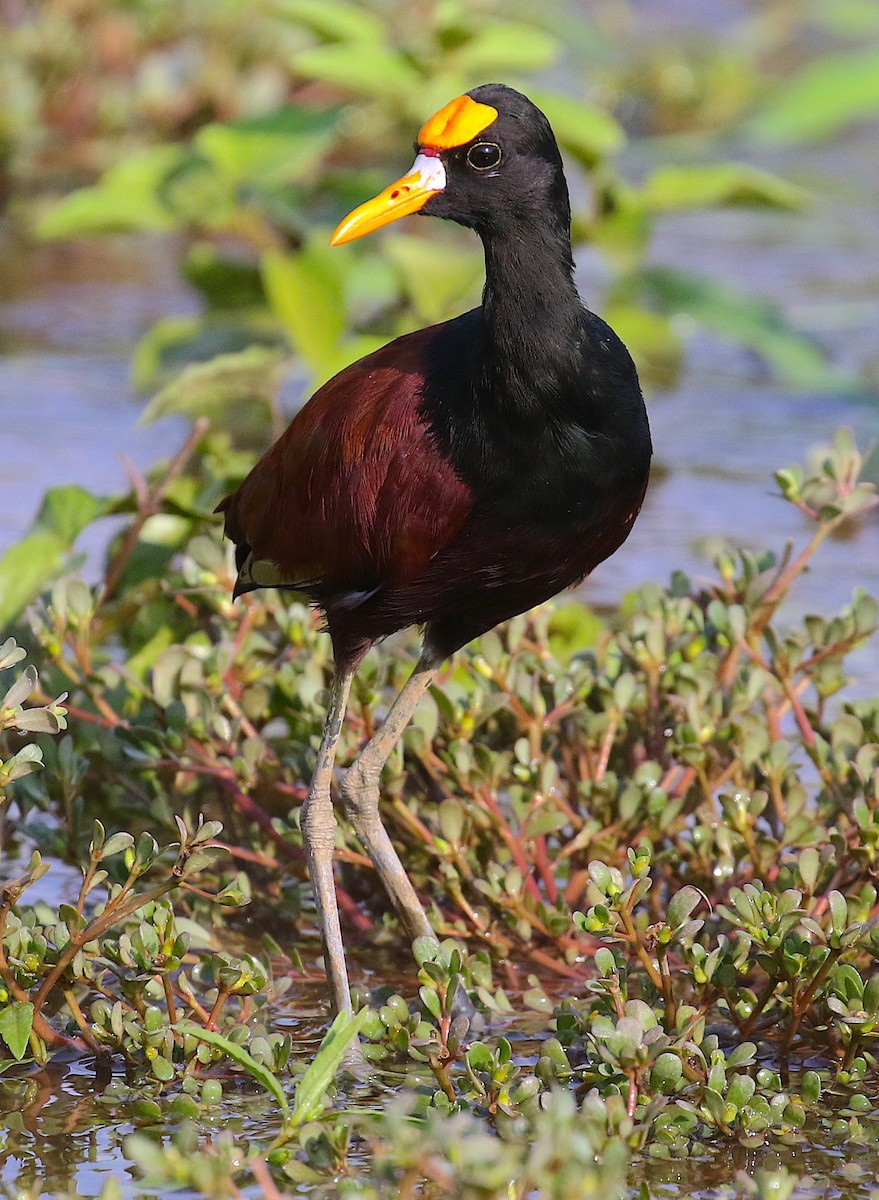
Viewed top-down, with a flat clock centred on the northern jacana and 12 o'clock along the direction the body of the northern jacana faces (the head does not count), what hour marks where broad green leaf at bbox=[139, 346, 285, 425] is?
The broad green leaf is roughly at 7 o'clock from the northern jacana.

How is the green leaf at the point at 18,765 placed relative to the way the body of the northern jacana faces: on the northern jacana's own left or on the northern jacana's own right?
on the northern jacana's own right

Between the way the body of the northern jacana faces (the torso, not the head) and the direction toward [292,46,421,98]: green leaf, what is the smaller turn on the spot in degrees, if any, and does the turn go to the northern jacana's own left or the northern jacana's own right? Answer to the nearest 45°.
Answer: approximately 135° to the northern jacana's own left

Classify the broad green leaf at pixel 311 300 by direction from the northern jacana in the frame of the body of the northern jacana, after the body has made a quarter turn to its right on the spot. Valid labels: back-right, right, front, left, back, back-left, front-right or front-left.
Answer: back-right

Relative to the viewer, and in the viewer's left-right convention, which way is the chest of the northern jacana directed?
facing the viewer and to the right of the viewer

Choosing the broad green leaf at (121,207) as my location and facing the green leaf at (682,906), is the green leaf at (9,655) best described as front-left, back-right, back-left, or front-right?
front-right

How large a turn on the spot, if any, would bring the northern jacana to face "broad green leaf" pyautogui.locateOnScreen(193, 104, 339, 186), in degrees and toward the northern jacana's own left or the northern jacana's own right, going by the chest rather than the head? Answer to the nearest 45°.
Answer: approximately 135° to the northern jacana's own left

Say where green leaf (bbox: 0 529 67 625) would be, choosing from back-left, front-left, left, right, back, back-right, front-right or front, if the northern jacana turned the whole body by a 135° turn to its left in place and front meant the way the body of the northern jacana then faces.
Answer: front-left

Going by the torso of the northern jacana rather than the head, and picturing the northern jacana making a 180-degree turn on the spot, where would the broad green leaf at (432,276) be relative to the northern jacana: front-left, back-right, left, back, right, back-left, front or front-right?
front-right

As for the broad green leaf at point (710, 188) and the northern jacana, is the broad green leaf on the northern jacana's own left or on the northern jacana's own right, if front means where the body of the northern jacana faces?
on the northern jacana's own left
